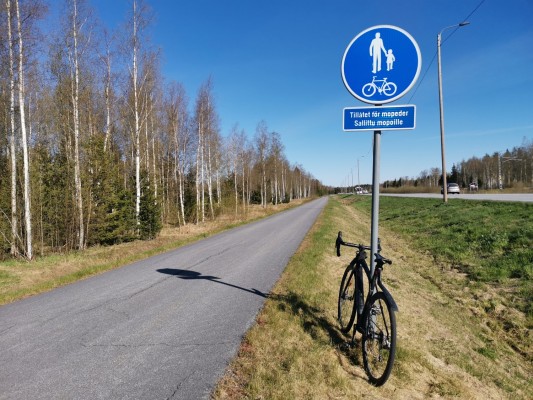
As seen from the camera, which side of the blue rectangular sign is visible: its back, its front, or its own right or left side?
front

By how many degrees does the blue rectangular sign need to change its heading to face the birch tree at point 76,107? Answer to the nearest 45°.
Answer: approximately 135° to its right
